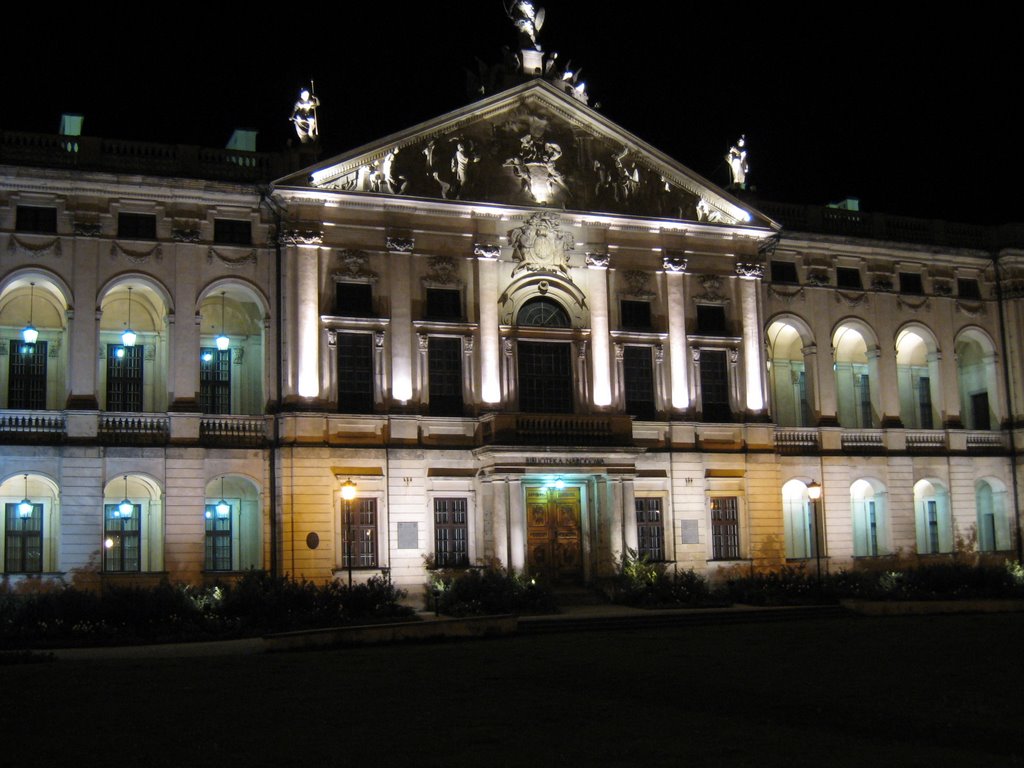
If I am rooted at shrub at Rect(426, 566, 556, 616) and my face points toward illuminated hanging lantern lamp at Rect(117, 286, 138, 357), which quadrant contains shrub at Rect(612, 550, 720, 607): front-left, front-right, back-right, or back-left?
back-right

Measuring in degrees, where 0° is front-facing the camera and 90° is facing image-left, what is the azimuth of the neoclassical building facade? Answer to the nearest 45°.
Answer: approximately 0°

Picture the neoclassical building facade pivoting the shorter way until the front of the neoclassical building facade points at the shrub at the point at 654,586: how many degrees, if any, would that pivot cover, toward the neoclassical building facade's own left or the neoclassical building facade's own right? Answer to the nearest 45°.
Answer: approximately 90° to the neoclassical building facade's own left
